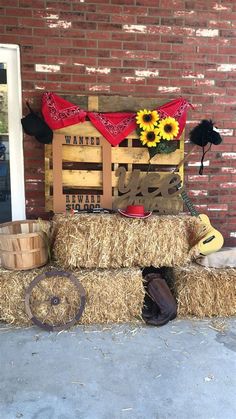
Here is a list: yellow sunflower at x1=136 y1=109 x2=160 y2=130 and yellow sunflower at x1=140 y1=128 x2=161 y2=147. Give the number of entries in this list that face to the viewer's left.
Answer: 0
